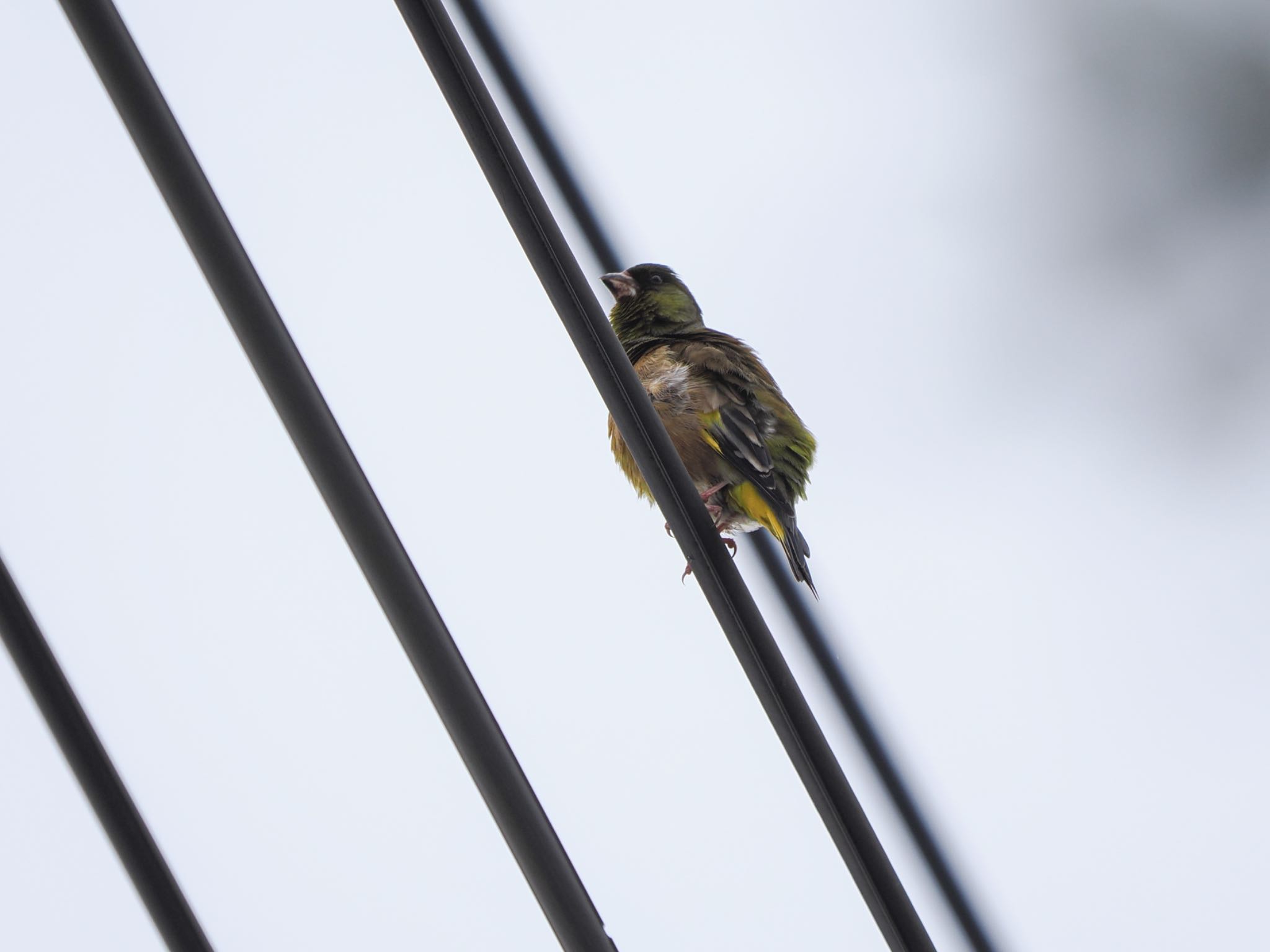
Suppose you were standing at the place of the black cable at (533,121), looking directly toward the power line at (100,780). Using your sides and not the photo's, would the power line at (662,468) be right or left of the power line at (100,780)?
left

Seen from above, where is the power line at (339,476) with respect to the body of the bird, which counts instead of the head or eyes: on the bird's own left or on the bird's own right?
on the bird's own left
